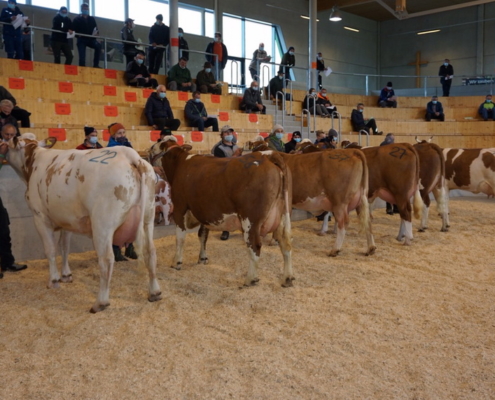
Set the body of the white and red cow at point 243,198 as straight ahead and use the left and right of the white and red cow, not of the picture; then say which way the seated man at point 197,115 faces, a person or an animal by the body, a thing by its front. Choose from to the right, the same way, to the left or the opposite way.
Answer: the opposite way

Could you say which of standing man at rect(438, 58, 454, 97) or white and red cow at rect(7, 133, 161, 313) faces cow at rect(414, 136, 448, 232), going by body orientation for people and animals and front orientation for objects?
the standing man

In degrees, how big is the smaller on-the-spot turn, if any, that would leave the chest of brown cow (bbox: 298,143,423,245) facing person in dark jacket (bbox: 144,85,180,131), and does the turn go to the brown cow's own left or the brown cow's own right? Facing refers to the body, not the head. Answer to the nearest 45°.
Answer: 0° — it already faces them

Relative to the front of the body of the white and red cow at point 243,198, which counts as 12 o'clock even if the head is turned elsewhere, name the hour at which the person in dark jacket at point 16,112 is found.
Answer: The person in dark jacket is roughly at 12 o'clock from the white and red cow.

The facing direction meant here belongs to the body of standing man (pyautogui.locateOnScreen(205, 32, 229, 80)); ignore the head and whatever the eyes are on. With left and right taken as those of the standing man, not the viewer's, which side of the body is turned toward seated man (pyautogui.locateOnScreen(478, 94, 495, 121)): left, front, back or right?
left

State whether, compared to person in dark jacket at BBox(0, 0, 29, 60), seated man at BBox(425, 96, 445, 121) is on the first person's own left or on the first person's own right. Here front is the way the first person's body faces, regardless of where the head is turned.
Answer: on the first person's own left

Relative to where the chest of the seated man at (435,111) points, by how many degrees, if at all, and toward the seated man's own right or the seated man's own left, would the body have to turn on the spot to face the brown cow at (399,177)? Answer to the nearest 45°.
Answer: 0° — they already face it

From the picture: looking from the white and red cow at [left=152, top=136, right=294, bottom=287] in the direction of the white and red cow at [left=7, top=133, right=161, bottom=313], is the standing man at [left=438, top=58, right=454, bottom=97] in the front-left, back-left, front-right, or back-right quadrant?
back-right

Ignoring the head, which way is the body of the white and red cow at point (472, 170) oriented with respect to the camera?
to the viewer's left
